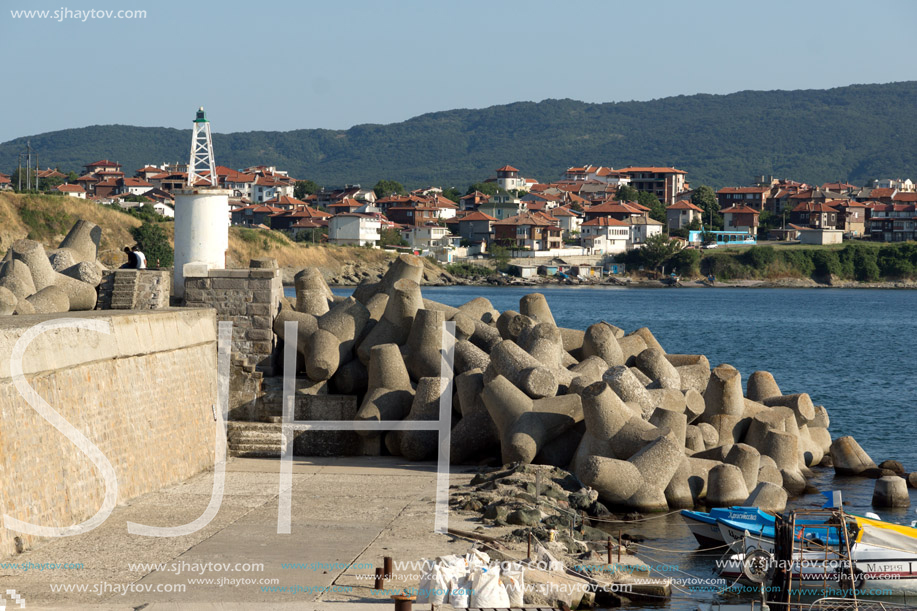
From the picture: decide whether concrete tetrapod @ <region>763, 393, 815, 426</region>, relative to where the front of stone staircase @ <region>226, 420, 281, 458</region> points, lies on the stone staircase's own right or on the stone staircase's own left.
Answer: on the stone staircase's own left

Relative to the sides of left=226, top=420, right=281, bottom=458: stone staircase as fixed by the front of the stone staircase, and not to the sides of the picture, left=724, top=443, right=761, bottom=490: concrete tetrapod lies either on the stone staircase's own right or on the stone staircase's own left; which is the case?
on the stone staircase's own left

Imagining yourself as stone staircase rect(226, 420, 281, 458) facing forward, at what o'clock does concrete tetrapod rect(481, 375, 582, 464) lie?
The concrete tetrapod is roughly at 10 o'clock from the stone staircase.

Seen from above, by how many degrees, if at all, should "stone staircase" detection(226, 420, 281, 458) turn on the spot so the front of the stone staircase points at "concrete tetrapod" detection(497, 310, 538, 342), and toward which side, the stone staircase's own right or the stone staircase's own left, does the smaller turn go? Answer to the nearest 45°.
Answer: approximately 90° to the stone staircase's own left

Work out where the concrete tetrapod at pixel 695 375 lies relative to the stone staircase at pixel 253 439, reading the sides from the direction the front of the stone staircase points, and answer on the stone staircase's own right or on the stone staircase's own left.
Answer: on the stone staircase's own left

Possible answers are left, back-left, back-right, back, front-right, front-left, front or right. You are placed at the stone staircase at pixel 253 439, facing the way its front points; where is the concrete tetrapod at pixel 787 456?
left

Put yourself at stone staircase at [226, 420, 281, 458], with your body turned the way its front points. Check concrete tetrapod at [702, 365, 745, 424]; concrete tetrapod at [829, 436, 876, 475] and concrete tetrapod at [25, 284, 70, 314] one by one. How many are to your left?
2

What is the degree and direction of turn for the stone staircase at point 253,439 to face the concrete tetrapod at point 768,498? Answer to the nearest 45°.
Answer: approximately 45° to its left

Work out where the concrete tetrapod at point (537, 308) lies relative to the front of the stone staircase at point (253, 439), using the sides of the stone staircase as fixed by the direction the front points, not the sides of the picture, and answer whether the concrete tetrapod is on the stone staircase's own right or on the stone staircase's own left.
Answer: on the stone staircase's own left

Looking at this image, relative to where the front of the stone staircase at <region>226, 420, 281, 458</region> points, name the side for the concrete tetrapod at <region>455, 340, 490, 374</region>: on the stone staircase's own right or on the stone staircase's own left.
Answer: on the stone staircase's own left

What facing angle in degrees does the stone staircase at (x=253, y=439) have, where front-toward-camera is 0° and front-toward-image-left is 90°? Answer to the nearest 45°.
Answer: approximately 0°

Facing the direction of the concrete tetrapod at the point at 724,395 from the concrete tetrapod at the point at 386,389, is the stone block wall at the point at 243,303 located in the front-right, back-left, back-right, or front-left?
back-left

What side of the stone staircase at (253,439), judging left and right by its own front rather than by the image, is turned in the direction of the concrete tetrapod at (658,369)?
left

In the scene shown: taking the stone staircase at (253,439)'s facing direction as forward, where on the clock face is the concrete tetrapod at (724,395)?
The concrete tetrapod is roughly at 9 o'clock from the stone staircase.

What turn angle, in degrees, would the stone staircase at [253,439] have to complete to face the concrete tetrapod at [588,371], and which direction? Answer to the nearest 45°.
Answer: approximately 90° to its left

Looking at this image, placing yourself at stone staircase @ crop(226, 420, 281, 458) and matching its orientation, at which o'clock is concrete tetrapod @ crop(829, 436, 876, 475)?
The concrete tetrapod is roughly at 9 o'clock from the stone staircase.

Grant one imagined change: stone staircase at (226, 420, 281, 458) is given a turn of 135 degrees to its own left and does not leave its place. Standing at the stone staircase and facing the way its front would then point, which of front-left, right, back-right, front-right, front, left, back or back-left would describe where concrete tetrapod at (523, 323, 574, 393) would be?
front-right
